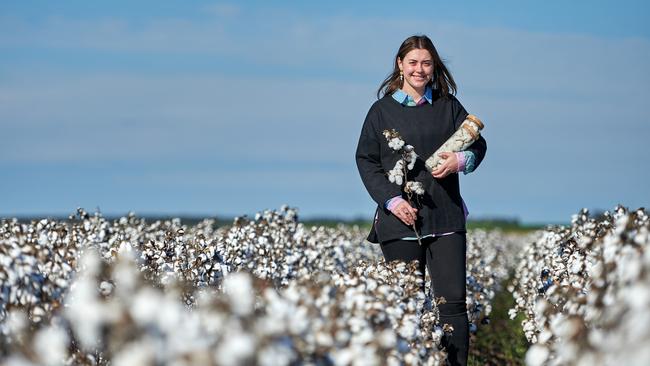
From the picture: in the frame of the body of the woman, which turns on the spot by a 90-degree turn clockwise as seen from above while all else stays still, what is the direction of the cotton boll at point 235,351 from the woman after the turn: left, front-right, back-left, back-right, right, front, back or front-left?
left

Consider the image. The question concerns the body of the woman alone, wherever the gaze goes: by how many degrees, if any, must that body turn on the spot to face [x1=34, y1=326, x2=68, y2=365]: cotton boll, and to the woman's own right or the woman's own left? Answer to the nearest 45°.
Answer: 0° — they already face it

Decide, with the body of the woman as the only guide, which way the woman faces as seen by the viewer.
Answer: toward the camera

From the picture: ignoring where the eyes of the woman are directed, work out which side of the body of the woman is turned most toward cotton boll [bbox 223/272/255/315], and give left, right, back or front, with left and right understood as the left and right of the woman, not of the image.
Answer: front

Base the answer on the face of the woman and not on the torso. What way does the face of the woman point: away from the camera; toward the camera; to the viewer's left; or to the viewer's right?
toward the camera

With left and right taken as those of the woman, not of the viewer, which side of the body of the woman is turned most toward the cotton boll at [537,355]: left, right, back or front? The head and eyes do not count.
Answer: front
